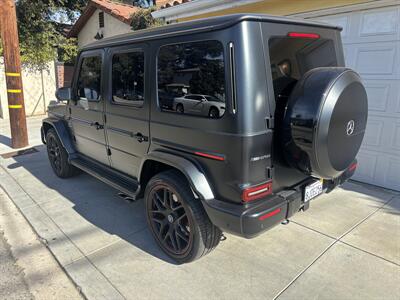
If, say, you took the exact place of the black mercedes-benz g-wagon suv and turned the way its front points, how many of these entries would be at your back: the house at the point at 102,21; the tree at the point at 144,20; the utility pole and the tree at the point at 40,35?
0

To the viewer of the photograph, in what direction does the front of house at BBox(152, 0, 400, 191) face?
facing the viewer and to the left of the viewer

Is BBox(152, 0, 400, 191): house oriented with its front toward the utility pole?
no

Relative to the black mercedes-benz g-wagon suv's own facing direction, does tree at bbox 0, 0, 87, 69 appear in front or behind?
in front

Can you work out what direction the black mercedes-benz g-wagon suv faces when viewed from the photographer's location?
facing away from the viewer and to the left of the viewer

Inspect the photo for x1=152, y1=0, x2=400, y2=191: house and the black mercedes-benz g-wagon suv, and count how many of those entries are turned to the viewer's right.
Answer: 0

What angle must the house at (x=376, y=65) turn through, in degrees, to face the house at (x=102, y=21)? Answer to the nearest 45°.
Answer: approximately 90° to its right

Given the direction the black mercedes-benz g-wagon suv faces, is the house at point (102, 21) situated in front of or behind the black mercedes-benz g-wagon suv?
in front

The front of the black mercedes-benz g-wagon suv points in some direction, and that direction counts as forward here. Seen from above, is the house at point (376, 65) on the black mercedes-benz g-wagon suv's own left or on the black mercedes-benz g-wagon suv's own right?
on the black mercedes-benz g-wagon suv's own right

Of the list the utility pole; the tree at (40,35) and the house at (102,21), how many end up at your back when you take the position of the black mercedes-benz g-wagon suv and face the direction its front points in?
0

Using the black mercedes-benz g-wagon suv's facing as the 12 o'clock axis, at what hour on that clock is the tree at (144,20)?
The tree is roughly at 1 o'clock from the black mercedes-benz g-wagon suv.

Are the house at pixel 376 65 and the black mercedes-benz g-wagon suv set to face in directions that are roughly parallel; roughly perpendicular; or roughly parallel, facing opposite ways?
roughly perpendicular

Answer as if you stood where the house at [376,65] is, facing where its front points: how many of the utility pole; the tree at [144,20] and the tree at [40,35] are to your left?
0

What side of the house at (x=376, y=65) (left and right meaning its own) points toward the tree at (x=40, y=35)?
right

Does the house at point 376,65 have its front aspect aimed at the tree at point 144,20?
no
